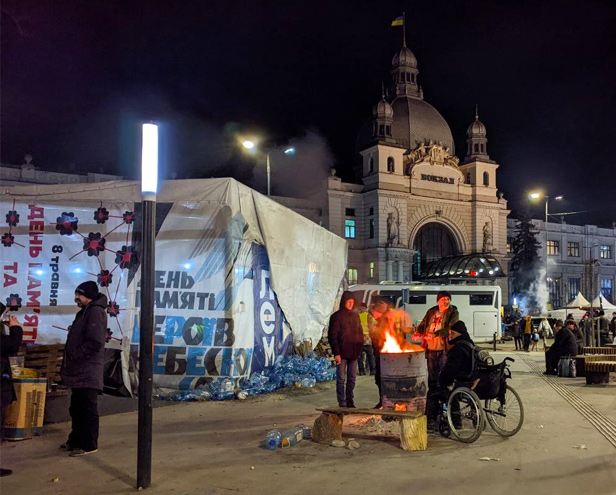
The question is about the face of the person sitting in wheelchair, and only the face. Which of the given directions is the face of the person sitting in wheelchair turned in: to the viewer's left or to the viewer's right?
to the viewer's left

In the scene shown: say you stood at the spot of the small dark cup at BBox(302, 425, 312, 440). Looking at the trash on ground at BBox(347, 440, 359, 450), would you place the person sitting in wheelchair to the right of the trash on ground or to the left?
left

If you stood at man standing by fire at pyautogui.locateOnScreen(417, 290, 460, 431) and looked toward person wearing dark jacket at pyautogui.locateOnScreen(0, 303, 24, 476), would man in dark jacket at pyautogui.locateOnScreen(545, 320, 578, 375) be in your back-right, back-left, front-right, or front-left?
back-right

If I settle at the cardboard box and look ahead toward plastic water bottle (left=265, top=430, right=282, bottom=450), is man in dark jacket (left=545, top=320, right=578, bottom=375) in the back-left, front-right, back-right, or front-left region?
front-left

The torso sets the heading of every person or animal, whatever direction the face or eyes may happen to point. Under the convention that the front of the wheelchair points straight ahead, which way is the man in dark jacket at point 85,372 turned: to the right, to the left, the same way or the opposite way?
to the left
